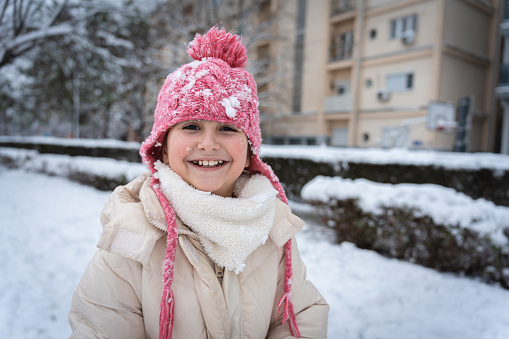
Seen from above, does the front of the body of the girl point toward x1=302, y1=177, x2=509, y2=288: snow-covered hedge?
no

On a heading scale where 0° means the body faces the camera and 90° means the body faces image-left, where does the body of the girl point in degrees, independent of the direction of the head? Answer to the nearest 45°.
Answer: approximately 0°

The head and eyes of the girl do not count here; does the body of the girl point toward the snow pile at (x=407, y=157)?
no

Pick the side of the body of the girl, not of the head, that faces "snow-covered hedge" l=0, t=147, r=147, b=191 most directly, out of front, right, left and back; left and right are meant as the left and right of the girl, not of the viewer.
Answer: back

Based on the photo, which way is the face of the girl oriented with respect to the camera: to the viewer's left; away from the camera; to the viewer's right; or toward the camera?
toward the camera

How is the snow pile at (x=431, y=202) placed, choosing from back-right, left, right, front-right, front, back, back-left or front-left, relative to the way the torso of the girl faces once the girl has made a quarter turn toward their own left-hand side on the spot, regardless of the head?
front-left

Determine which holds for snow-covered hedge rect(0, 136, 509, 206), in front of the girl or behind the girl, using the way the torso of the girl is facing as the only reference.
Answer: behind

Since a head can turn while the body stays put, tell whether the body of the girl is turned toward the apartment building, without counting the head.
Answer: no

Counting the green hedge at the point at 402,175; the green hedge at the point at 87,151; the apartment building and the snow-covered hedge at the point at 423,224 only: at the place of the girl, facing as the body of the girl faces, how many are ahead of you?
0

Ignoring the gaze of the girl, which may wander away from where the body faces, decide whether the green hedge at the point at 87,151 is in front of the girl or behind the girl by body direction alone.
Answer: behind

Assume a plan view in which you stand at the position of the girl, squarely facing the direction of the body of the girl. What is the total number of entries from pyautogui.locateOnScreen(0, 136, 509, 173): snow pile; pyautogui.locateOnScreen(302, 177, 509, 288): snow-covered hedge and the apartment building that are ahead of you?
0
